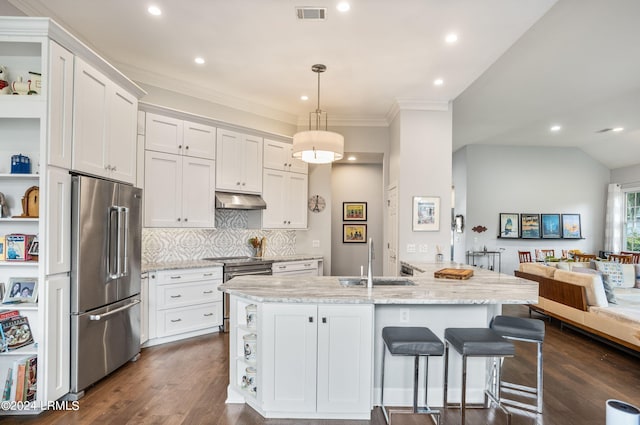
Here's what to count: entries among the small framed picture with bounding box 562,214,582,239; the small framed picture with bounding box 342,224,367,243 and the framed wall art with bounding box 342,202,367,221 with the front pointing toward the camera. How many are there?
3

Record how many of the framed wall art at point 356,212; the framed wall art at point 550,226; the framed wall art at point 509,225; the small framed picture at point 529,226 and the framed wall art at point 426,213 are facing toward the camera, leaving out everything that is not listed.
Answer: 5

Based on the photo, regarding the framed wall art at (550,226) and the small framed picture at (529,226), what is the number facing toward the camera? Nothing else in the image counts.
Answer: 2

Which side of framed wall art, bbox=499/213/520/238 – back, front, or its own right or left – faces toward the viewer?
front

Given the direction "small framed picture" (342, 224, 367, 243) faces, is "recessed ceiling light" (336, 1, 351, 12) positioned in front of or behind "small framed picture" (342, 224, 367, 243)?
in front

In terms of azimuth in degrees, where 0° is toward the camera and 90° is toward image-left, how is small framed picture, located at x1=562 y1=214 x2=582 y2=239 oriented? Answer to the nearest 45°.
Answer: approximately 0°

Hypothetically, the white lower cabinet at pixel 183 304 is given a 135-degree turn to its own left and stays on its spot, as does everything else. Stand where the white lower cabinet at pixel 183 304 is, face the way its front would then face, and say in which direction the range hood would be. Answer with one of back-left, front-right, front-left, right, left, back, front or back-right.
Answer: front-right

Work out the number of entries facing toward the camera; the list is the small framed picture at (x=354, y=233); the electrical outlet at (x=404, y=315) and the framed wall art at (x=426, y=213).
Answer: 3

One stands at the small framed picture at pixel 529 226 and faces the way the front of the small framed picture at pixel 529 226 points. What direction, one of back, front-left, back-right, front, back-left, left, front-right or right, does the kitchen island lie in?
front

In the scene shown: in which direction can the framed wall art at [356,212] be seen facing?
toward the camera

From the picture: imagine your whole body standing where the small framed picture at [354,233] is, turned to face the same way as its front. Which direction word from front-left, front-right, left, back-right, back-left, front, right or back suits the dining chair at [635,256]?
left

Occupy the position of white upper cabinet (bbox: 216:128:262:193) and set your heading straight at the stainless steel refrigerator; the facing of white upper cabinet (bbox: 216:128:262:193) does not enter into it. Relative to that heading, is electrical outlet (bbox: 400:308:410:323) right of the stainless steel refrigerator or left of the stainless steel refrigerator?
left

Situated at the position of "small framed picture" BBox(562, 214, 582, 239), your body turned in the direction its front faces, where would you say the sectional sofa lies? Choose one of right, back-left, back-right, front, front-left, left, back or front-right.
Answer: front

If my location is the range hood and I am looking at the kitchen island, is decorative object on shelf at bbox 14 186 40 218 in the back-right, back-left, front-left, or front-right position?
front-right

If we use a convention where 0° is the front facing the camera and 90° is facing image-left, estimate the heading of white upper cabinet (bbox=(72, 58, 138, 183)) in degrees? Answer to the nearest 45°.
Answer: approximately 315°
